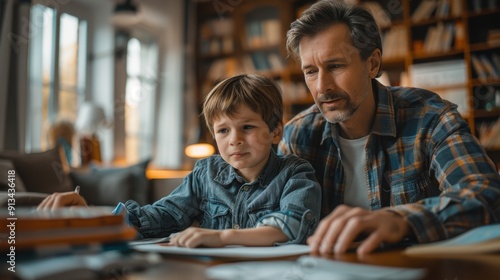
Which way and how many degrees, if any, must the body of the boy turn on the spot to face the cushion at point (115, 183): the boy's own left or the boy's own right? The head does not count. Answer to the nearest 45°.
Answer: approximately 135° to the boy's own right

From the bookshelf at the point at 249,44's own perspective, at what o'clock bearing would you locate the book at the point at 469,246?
The book is roughly at 12 o'clock from the bookshelf.

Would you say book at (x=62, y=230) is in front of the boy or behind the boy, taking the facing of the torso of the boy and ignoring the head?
in front

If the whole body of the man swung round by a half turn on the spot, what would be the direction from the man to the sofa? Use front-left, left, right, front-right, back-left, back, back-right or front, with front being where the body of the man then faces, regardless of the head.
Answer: left

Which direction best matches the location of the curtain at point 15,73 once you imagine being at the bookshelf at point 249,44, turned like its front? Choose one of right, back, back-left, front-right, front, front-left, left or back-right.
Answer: front-right

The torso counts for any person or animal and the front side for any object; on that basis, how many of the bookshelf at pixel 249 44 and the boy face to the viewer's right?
0

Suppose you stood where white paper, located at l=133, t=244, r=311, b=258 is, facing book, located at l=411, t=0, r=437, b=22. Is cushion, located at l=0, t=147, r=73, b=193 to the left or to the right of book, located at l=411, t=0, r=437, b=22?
left

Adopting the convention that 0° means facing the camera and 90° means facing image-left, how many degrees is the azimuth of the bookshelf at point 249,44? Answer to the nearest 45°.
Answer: approximately 0°

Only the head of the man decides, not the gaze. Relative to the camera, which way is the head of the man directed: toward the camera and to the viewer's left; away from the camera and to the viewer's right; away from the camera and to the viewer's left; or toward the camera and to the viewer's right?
toward the camera and to the viewer's left

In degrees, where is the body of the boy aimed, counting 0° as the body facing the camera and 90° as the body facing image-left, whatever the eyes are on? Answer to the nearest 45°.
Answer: approximately 45°

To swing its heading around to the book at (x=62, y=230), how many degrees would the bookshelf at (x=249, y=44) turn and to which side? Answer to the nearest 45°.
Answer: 0° — it already faces it

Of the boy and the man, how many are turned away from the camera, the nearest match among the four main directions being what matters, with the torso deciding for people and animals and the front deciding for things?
0
